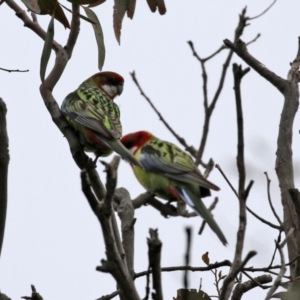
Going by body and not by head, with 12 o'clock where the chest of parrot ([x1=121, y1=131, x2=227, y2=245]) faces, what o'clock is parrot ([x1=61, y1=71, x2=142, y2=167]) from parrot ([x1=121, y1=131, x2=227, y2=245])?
parrot ([x1=61, y1=71, x2=142, y2=167]) is roughly at 10 o'clock from parrot ([x1=121, y1=131, x2=227, y2=245]).

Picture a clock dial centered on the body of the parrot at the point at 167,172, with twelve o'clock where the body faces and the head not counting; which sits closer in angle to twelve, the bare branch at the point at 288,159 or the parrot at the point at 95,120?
the parrot

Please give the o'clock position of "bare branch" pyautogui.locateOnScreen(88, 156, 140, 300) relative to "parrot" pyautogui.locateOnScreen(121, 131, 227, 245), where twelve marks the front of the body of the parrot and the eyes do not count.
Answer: The bare branch is roughly at 12 o'clock from the parrot.

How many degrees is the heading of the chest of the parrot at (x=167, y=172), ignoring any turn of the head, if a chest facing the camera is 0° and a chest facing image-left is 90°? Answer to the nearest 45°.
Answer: approximately 90°

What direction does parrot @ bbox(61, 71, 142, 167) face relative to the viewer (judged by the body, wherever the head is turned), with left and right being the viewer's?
facing away from the viewer and to the left of the viewer
